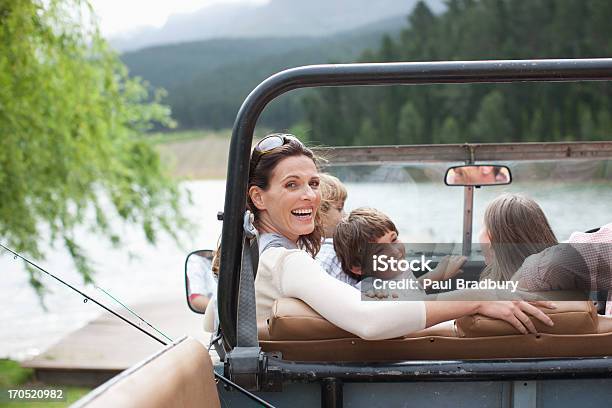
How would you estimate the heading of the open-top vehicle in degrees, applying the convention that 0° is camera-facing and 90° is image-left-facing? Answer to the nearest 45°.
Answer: approximately 180°
